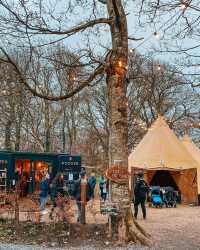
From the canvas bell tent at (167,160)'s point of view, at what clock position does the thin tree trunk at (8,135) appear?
The thin tree trunk is roughly at 4 o'clock from the canvas bell tent.

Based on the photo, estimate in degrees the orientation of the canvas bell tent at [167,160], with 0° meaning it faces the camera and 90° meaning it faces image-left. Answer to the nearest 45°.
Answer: approximately 0°

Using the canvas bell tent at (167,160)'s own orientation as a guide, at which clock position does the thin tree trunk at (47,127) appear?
The thin tree trunk is roughly at 4 o'clock from the canvas bell tent.

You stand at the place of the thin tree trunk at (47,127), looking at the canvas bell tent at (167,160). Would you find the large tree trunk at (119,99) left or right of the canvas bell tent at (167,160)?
right

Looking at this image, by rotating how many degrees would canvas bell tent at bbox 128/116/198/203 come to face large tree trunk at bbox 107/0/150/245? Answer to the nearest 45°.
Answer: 0° — it already faces it
